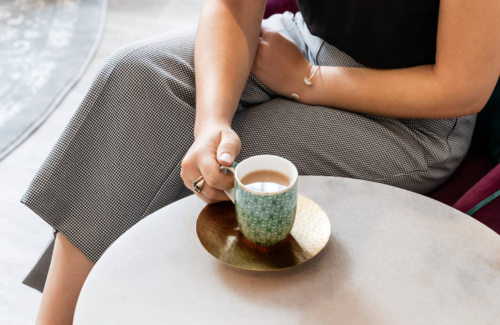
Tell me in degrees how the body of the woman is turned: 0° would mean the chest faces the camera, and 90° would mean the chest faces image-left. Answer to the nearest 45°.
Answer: approximately 45°
